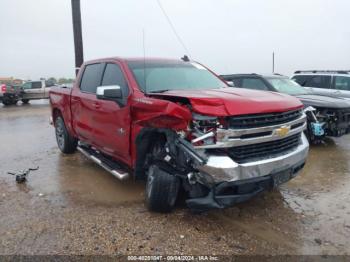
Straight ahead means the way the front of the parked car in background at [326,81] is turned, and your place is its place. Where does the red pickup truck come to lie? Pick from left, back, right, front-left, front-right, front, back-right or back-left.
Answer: right

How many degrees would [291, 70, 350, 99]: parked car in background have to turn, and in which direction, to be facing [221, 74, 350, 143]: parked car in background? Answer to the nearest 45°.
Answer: approximately 90° to its right

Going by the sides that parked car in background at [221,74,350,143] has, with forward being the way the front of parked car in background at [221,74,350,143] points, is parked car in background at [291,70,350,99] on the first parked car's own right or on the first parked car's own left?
on the first parked car's own left

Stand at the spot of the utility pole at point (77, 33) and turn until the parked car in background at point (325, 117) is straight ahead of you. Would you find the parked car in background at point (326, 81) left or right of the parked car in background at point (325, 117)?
left

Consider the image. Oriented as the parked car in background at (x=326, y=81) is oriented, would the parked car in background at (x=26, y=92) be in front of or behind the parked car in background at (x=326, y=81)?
behind

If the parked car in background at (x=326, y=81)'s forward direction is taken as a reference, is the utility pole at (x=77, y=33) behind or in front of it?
behind

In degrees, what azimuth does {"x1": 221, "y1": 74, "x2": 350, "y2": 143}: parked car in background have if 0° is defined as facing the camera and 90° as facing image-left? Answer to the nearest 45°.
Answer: approximately 315°

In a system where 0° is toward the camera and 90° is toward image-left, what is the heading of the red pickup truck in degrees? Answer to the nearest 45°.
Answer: approximately 315°

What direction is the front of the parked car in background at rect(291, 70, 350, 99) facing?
to the viewer's right

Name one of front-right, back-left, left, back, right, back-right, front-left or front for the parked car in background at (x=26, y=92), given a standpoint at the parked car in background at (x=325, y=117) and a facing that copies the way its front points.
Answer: back
